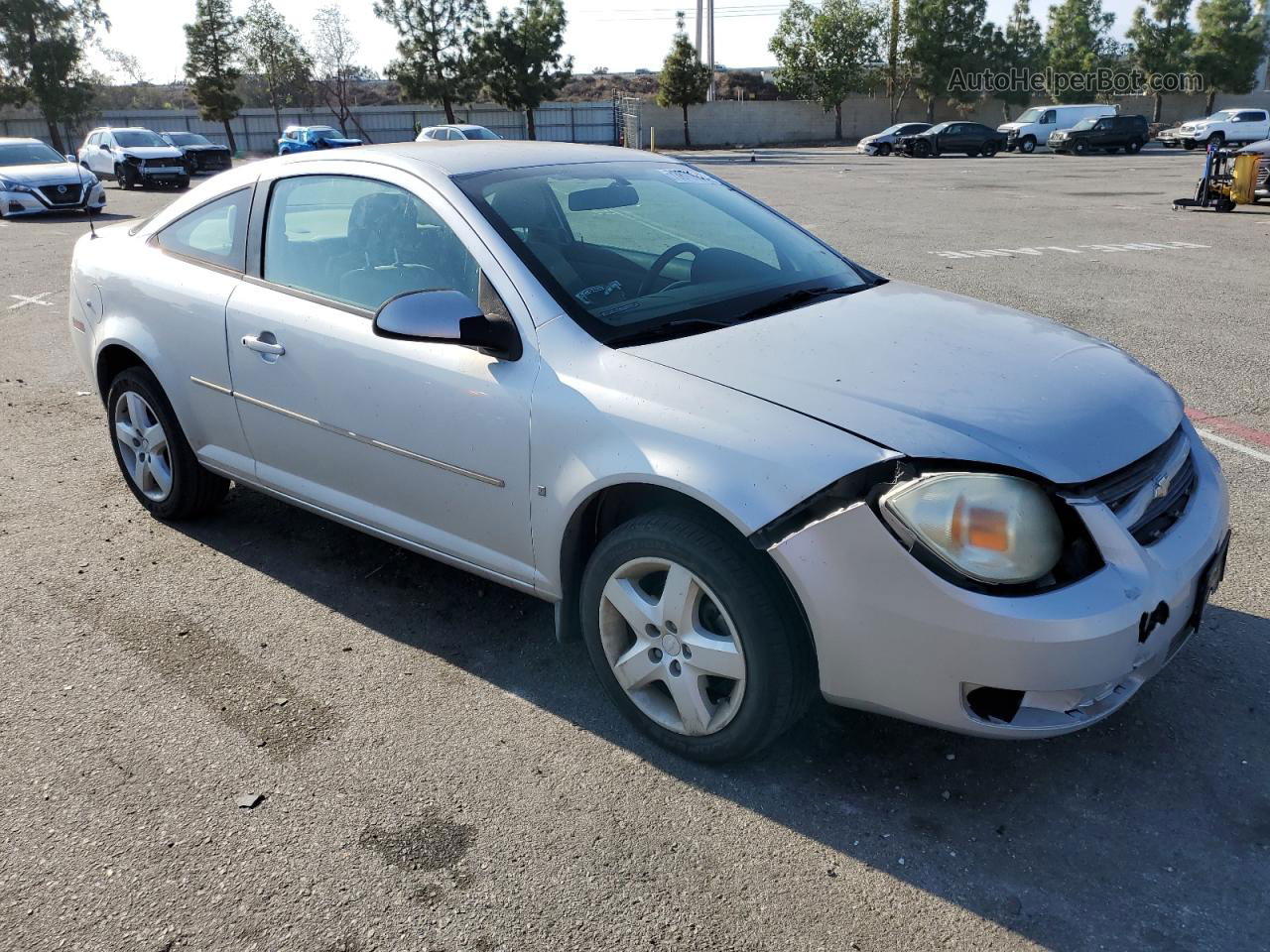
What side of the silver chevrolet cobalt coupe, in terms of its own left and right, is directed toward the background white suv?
back

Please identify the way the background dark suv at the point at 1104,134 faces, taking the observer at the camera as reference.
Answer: facing the viewer and to the left of the viewer

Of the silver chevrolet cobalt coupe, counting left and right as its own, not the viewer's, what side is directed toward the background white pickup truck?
left

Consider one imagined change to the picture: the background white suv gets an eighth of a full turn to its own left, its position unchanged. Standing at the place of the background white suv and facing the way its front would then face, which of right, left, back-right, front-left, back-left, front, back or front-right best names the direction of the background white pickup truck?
front

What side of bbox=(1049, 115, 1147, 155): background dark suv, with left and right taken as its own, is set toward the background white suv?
front

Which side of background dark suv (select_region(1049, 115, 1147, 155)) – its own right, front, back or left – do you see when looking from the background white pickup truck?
back

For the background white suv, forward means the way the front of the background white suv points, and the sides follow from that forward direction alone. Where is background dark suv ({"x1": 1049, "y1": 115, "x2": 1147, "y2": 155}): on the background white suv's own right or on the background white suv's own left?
on the background white suv's own left

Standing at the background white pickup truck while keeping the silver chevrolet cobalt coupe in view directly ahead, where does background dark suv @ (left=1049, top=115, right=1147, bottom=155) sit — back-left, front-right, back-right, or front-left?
front-right

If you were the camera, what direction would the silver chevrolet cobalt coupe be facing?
facing the viewer and to the right of the viewer

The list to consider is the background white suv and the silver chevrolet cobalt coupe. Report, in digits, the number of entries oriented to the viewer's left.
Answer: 0

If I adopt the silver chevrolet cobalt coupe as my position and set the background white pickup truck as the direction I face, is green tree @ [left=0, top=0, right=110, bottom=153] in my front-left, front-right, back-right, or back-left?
front-left

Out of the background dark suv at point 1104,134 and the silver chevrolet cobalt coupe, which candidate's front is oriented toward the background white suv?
the background dark suv

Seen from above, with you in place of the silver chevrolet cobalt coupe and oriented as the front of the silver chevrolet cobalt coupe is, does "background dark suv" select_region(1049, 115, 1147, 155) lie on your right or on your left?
on your left
